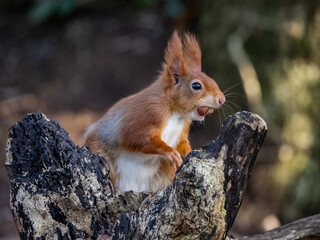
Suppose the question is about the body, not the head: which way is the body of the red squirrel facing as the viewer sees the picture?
to the viewer's right
